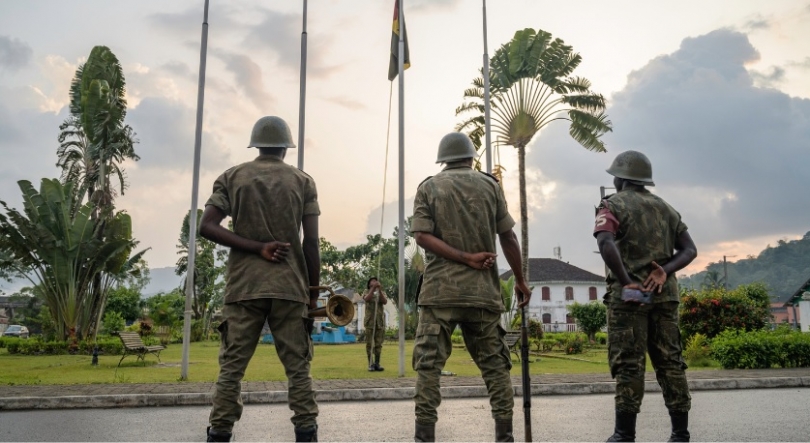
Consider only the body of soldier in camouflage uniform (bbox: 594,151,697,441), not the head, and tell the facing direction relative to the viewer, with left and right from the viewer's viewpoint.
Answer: facing away from the viewer and to the left of the viewer

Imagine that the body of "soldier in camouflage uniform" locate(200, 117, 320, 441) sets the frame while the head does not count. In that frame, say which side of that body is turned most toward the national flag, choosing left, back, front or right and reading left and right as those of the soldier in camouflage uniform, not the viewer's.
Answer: front

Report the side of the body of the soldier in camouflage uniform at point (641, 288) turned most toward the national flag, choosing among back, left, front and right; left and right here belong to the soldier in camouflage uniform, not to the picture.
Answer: front

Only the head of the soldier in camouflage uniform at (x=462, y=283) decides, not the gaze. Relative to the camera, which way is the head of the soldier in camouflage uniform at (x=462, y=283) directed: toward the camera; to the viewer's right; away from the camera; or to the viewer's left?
away from the camera

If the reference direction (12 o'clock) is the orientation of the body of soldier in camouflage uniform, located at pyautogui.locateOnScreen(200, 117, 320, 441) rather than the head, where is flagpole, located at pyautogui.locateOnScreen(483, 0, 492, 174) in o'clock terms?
The flagpole is roughly at 1 o'clock from the soldier in camouflage uniform.

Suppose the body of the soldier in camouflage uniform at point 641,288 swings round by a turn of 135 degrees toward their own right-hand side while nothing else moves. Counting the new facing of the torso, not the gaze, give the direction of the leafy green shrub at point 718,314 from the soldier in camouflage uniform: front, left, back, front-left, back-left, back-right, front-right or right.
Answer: left

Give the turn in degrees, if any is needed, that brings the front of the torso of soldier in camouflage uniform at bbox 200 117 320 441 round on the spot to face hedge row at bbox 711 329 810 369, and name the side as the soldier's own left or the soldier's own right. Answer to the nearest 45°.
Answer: approximately 45° to the soldier's own right

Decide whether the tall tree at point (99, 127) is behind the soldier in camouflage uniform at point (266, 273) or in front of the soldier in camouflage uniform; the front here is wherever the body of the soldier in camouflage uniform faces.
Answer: in front

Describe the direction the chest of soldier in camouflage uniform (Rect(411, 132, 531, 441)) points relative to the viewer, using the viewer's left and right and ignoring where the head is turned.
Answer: facing away from the viewer

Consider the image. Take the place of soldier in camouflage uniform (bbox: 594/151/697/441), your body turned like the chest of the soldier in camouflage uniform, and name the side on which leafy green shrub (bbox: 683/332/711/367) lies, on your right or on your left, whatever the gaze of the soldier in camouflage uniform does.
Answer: on your right

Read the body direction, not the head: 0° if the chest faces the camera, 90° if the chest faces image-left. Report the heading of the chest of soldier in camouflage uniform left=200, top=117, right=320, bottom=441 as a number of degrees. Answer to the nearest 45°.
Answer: approximately 180°

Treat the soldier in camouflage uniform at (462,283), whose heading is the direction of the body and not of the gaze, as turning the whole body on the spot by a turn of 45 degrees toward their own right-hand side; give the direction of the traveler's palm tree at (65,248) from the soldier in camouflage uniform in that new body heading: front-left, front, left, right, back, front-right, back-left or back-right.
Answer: left
